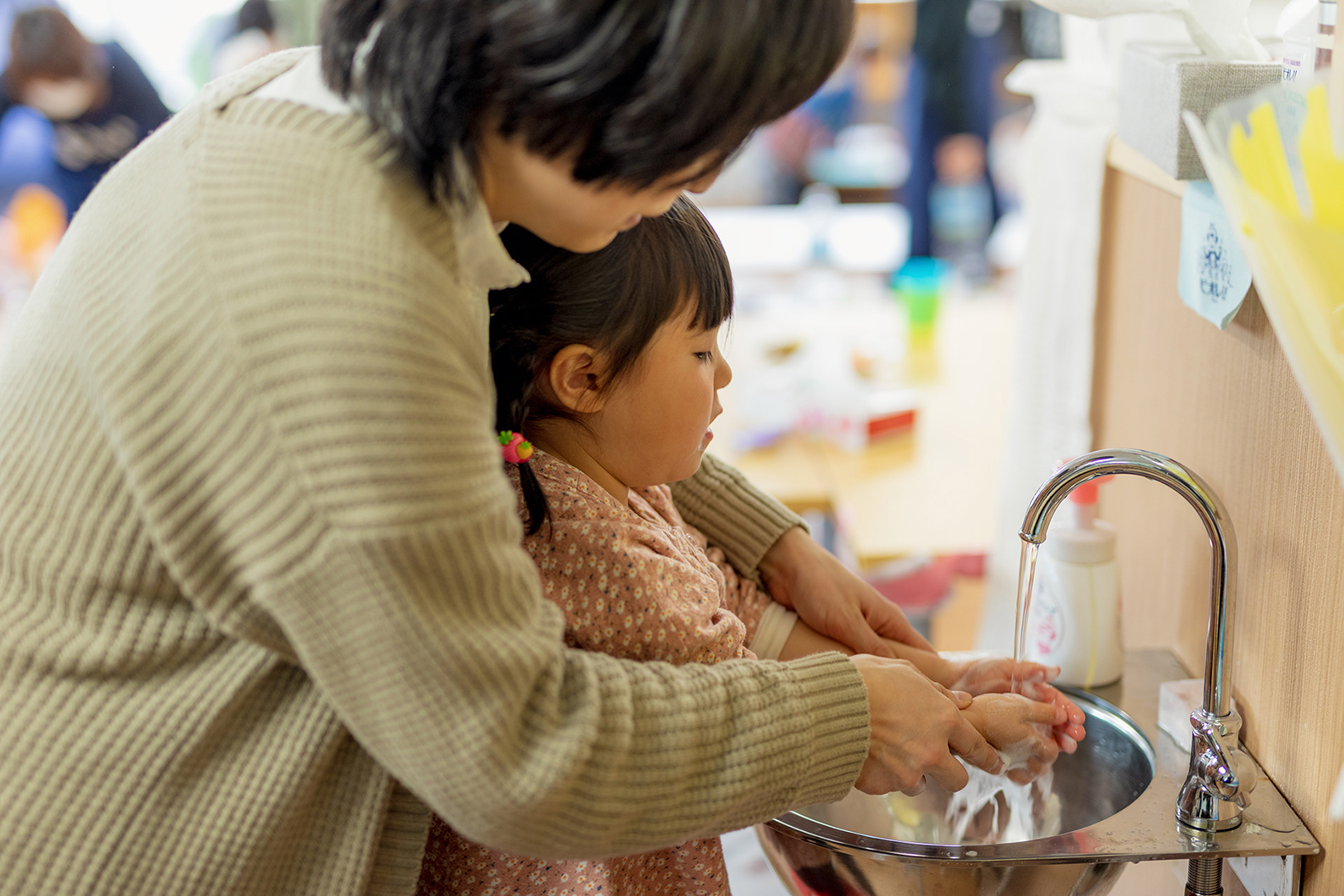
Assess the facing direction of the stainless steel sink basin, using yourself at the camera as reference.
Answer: facing to the left of the viewer

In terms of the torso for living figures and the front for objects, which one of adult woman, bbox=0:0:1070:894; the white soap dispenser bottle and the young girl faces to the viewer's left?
the white soap dispenser bottle

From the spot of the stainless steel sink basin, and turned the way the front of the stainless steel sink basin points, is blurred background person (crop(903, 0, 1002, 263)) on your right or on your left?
on your right

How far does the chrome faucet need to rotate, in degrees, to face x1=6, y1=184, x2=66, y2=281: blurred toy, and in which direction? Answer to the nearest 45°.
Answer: approximately 45° to its right

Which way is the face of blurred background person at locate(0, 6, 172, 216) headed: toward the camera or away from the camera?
toward the camera

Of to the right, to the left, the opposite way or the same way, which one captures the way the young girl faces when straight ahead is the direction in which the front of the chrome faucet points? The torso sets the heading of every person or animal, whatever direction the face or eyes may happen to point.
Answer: the opposite way

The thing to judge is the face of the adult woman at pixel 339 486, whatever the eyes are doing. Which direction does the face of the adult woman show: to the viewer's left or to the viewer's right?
to the viewer's right

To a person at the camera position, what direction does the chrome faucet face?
facing to the left of the viewer

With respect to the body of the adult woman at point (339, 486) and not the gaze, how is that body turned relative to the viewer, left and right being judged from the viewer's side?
facing to the right of the viewer

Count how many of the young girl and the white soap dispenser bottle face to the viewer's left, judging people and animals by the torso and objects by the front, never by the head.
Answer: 1

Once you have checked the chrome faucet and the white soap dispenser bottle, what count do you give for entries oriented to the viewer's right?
0

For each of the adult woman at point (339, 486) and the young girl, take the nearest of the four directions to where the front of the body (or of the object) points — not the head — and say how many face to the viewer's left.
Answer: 0

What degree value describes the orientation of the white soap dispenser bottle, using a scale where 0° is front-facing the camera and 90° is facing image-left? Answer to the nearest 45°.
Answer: approximately 90°
